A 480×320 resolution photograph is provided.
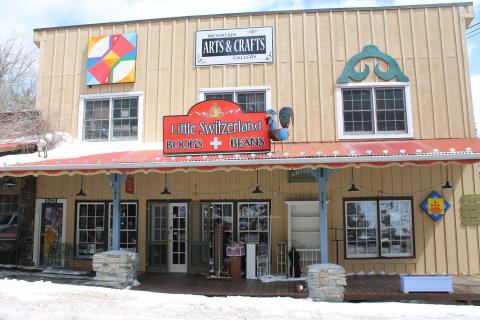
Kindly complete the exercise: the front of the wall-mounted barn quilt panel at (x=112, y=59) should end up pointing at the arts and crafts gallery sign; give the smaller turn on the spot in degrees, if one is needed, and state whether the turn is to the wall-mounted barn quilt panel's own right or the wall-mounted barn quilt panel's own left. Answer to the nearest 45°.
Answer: approximately 45° to the wall-mounted barn quilt panel's own left

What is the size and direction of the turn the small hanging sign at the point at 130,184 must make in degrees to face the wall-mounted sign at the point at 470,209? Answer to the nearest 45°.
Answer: approximately 90° to its left

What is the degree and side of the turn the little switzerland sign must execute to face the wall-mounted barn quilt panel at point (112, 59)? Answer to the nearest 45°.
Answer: approximately 135° to its right

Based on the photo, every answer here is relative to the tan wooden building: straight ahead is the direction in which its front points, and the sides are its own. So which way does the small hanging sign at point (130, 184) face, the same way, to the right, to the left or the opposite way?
the same way

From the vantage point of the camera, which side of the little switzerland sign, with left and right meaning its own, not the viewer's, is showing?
front

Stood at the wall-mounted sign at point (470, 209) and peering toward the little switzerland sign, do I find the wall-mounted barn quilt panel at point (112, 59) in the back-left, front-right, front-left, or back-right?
front-right

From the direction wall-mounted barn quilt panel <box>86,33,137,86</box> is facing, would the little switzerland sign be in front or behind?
in front

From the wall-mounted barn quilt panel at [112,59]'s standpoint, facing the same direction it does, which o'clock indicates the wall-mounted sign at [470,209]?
the wall-mounted sign at [470,209] is roughly at 10 o'clock from the wall-mounted barn quilt panel at [112,59].

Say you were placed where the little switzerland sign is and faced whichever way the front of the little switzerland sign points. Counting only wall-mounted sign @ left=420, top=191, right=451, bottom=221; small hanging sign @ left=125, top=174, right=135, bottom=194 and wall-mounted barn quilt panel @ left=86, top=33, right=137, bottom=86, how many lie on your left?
1

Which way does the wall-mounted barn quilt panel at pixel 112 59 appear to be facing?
toward the camera

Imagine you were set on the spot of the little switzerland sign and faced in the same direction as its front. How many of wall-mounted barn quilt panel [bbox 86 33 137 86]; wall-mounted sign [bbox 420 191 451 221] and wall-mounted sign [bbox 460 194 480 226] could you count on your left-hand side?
2

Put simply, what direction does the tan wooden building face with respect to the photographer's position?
facing the viewer

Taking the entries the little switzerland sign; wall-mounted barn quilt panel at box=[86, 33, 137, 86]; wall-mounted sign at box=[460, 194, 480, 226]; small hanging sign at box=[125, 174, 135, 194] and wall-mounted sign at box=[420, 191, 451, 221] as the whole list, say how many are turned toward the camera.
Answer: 5
